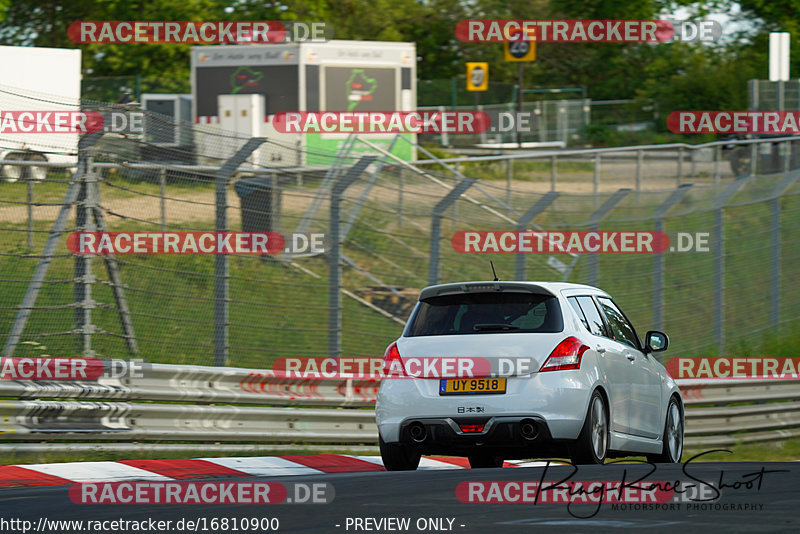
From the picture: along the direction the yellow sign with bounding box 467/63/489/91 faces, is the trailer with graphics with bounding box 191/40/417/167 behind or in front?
in front

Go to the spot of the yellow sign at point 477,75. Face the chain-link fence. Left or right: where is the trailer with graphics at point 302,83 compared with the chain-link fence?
right

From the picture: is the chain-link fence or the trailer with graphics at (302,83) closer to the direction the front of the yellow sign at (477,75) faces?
the chain-link fence

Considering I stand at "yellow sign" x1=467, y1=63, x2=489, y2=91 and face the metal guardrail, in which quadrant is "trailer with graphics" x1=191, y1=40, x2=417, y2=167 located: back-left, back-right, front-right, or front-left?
front-right

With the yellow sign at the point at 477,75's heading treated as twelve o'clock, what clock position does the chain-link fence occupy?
The chain-link fence is roughly at 12 o'clock from the yellow sign.

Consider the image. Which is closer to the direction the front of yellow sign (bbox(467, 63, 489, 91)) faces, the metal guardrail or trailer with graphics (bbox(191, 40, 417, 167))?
the metal guardrail

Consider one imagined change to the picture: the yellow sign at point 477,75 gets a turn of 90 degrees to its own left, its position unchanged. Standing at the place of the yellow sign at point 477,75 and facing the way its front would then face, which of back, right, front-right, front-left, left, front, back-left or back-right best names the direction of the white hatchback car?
right

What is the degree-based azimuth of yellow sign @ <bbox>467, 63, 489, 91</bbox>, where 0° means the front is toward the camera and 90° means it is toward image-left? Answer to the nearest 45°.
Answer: approximately 0°

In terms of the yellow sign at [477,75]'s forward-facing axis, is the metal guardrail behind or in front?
in front
